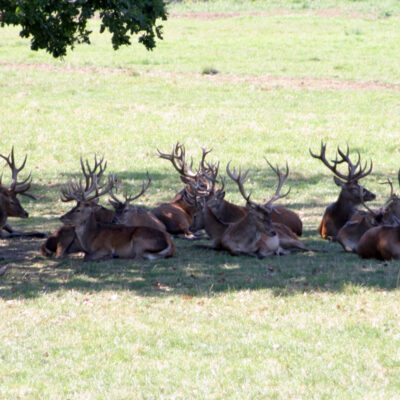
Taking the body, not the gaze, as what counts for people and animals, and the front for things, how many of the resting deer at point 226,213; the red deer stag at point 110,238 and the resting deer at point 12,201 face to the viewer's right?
1

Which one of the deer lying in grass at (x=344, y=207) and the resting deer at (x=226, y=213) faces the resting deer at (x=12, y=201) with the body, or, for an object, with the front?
the resting deer at (x=226, y=213)

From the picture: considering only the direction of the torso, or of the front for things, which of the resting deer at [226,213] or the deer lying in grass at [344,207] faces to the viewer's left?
the resting deer

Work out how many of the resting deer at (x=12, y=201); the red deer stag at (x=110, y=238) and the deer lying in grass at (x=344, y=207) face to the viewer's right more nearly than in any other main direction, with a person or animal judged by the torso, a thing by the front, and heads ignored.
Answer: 2

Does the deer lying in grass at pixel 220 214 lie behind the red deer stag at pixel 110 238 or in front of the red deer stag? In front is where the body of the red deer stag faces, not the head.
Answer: behind

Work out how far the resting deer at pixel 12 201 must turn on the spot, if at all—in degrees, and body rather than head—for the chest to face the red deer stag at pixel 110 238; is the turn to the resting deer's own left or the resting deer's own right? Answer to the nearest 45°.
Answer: approximately 45° to the resting deer's own right

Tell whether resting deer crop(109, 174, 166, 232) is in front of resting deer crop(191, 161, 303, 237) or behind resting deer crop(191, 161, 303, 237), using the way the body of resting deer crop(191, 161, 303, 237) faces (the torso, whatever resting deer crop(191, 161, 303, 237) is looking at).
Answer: in front

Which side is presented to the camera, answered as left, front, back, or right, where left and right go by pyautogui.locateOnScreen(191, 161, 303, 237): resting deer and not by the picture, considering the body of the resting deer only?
left

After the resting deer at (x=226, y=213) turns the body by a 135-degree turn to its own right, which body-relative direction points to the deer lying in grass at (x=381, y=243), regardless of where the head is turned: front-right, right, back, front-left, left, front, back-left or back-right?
right

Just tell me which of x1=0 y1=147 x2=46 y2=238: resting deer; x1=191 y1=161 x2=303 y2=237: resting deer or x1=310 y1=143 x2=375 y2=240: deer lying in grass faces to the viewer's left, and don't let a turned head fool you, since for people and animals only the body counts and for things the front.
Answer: x1=191 y1=161 x2=303 y2=237: resting deer

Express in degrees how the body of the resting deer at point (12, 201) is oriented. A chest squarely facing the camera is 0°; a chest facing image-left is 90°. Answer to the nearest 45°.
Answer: approximately 270°

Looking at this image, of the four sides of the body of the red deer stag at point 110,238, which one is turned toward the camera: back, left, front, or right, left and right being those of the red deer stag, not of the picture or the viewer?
left

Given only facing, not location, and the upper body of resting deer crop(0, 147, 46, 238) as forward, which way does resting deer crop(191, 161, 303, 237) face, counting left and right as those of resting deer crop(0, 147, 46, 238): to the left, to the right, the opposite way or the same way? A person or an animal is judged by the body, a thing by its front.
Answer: the opposite way

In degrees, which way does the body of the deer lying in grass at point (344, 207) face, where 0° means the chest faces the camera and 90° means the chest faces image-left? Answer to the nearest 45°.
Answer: approximately 270°

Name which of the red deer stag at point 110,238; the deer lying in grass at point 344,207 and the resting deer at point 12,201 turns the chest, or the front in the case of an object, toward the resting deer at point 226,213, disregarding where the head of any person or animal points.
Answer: the resting deer at point 12,201

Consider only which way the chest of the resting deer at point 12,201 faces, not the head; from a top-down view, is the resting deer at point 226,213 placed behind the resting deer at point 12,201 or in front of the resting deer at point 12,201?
in front
